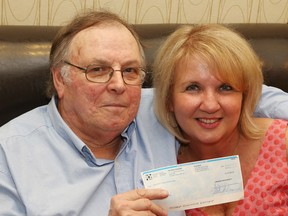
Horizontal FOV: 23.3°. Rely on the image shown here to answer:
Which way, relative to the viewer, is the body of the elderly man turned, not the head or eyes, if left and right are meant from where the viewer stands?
facing the viewer and to the right of the viewer

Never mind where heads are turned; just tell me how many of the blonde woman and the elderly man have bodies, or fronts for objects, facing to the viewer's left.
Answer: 0

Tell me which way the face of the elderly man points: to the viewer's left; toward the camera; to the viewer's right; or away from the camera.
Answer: toward the camera

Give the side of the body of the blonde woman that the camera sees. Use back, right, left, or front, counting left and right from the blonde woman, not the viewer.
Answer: front

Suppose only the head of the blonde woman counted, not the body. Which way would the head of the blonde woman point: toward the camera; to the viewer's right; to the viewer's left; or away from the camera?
toward the camera
